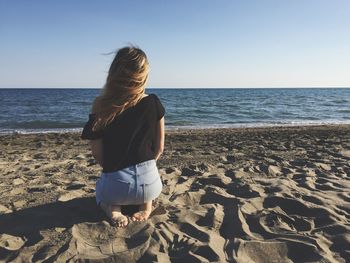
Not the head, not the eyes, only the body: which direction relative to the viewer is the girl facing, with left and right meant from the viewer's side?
facing away from the viewer

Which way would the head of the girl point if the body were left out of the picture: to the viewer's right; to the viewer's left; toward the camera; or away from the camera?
away from the camera
